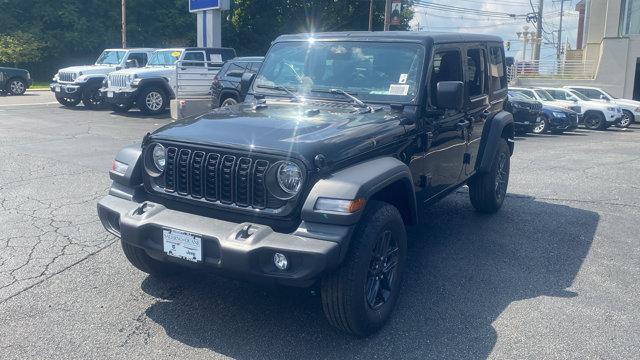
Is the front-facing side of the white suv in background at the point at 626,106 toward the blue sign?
no

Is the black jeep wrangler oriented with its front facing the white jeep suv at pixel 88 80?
no

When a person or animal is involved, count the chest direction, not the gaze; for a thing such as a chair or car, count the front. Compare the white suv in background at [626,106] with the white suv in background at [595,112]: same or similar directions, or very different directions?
same or similar directions

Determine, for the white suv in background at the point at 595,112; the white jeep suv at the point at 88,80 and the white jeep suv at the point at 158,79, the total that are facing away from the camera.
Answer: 0

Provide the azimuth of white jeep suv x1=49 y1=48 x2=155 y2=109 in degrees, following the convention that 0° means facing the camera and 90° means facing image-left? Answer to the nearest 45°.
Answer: approximately 45°

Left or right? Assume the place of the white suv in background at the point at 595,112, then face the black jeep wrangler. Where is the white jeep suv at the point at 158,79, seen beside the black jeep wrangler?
right

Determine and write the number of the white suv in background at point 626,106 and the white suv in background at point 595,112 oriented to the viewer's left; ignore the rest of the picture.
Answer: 0

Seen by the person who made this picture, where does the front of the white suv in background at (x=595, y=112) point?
facing the viewer and to the right of the viewer

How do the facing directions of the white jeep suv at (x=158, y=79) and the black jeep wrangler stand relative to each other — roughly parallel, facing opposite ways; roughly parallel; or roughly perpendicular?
roughly parallel

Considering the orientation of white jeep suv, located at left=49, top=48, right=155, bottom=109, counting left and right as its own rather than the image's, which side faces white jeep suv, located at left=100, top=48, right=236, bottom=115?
left

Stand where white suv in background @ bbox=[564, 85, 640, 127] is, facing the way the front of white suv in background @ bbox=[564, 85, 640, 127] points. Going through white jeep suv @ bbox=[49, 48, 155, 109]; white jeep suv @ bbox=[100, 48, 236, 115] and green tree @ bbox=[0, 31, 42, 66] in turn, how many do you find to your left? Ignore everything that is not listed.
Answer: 0

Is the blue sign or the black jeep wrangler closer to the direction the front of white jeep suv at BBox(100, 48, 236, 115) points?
the black jeep wrangler

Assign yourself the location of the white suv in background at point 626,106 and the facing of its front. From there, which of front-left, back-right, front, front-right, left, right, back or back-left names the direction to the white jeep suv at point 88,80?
right

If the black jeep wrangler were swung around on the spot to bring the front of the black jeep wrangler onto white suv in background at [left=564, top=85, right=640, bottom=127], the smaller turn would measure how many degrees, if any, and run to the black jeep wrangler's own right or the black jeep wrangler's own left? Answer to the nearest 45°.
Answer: approximately 180°

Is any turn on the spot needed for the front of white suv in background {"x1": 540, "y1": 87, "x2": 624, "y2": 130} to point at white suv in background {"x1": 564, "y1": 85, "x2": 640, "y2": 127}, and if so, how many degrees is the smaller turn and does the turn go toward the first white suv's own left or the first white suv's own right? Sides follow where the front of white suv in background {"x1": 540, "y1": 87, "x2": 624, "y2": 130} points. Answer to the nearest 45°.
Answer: approximately 90° to the first white suv's own left

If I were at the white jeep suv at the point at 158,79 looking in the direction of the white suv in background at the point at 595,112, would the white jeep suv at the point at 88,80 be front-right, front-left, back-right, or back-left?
back-left

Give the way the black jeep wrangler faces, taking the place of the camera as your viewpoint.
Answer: facing the viewer and to the left of the viewer
